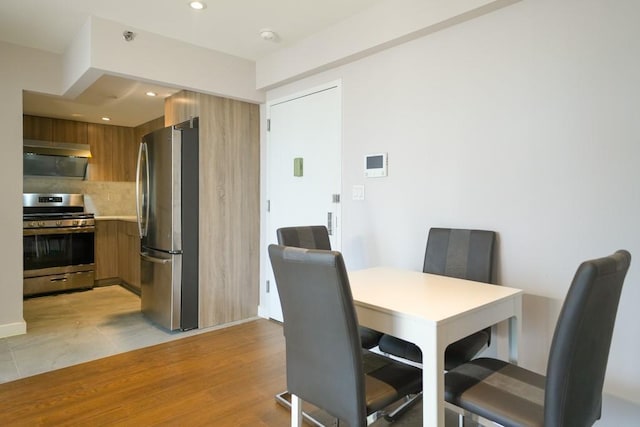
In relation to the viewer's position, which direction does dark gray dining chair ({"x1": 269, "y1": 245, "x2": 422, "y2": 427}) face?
facing away from the viewer and to the right of the viewer

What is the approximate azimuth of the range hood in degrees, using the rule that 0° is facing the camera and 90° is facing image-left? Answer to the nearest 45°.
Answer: approximately 0°

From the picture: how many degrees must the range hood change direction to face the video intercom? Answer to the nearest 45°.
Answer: approximately 45° to its left

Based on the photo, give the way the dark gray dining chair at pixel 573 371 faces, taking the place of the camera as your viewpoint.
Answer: facing away from the viewer and to the left of the viewer

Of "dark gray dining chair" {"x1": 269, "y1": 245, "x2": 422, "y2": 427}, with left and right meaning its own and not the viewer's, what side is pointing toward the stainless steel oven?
left

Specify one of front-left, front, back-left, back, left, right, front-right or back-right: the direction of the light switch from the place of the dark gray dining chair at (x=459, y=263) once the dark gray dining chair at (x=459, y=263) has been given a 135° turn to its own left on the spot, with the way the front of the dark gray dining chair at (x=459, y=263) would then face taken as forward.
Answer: back-left
